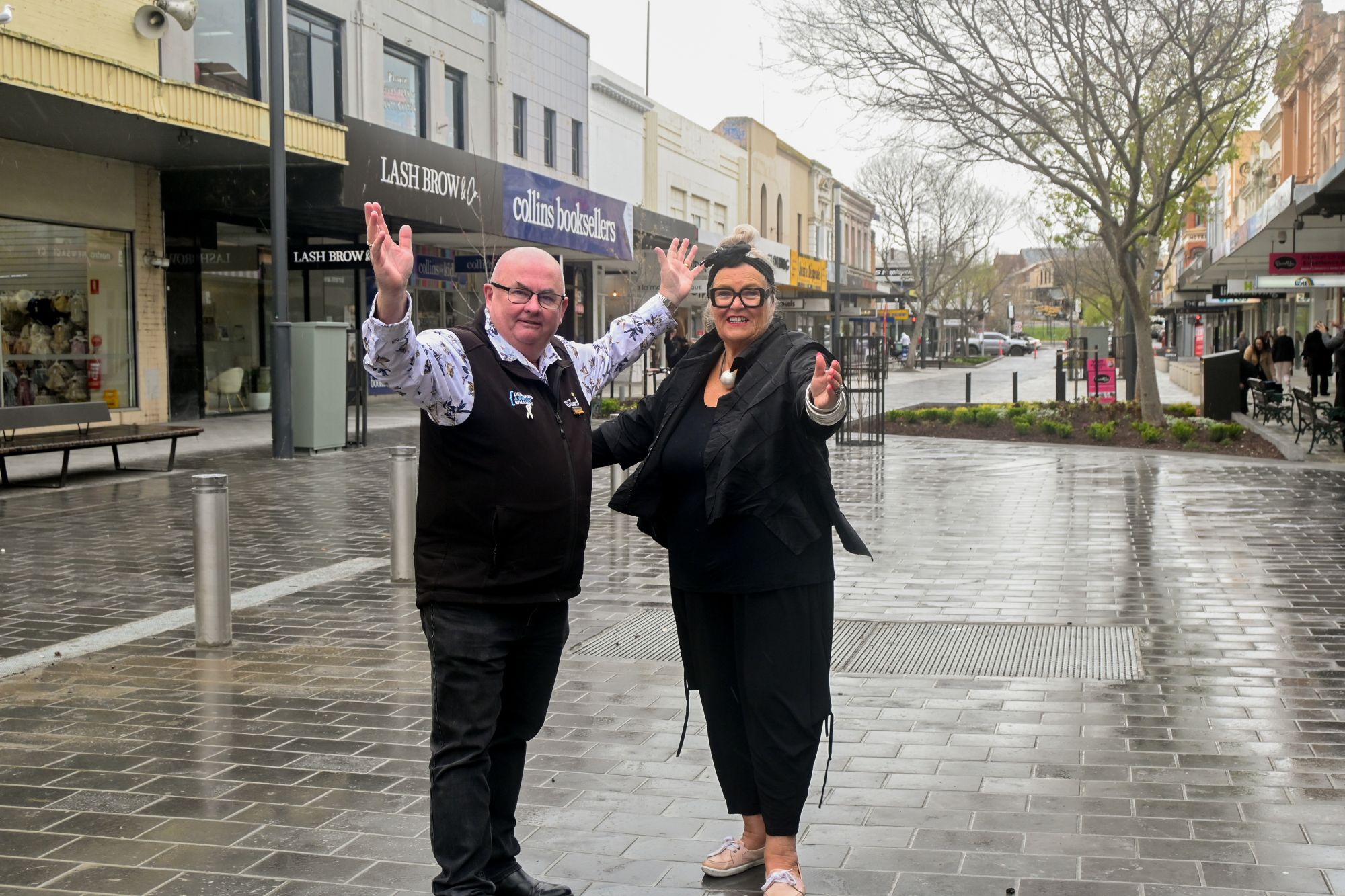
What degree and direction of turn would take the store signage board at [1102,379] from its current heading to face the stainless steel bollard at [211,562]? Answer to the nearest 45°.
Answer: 0° — it already faces it

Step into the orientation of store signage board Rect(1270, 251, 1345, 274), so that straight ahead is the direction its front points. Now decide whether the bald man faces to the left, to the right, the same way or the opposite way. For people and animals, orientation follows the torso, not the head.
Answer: to the left

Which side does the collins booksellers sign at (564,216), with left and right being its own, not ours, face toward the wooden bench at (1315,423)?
front

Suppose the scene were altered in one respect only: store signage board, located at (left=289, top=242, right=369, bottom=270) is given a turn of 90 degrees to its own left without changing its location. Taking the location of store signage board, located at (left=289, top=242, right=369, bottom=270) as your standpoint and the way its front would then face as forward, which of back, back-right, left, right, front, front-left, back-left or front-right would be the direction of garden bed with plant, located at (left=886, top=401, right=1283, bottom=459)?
front

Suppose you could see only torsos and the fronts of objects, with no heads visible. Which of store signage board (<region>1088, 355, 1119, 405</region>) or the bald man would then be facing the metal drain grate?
the store signage board

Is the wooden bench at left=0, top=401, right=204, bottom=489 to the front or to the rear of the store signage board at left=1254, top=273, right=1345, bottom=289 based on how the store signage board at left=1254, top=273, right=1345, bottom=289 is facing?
to the front

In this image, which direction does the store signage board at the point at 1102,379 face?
toward the camera

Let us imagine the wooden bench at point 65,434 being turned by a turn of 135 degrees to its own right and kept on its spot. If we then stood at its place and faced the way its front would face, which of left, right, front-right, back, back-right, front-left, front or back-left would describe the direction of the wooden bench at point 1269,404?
back

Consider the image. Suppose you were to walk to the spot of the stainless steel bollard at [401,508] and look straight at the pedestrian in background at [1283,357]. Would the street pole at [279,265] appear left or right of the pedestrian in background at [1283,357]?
left

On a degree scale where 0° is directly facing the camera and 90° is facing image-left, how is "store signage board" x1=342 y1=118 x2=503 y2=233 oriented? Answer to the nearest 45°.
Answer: approximately 315°

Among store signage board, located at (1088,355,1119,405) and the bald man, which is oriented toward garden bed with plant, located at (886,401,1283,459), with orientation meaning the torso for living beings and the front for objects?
the store signage board

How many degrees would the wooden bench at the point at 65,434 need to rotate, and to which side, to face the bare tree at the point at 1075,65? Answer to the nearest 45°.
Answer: approximately 45° to its left
